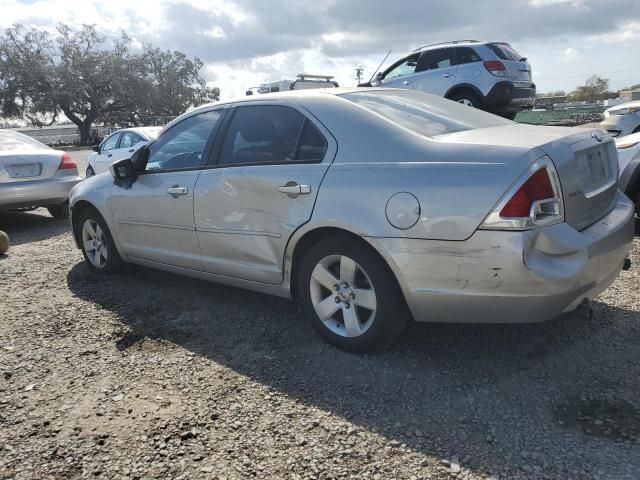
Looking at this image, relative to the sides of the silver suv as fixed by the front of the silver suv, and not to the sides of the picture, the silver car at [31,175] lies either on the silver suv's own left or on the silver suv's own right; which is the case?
on the silver suv's own left

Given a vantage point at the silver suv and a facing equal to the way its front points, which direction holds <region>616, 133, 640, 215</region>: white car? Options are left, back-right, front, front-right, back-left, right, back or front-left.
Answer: back-left

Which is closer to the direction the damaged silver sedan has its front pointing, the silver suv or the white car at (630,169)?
the silver suv

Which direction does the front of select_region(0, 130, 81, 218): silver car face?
away from the camera

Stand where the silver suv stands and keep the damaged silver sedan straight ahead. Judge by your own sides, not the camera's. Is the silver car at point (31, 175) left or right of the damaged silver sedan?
right

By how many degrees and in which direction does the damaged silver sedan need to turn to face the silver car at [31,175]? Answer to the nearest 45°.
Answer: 0° — it already faces it

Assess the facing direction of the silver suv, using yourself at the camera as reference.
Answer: facing away from the viewer and to the left of the viewer

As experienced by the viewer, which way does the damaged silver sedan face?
facing away from the viewer and to the left of the viewer

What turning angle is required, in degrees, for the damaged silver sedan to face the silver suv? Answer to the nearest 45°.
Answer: approximately 45° to its right
